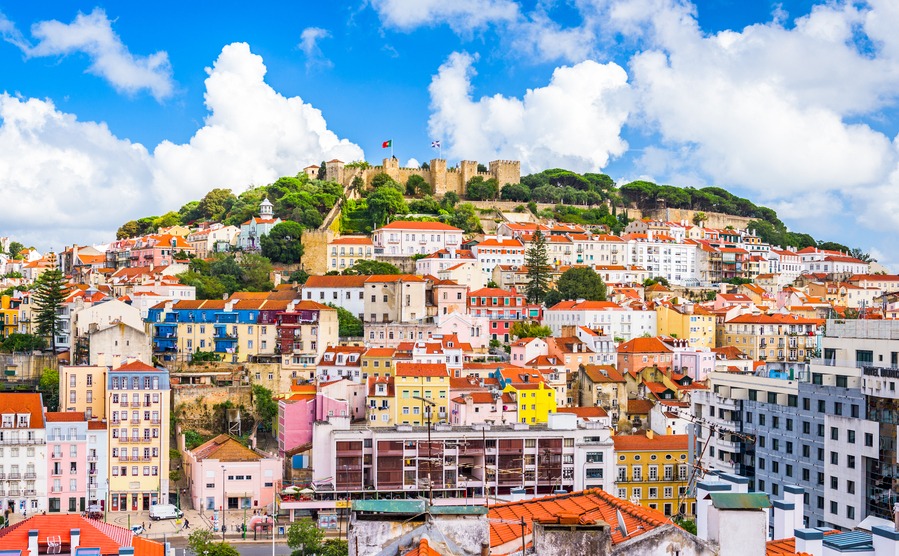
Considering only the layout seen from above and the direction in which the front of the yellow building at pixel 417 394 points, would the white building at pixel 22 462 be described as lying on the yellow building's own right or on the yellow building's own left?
on the yellow building's own right

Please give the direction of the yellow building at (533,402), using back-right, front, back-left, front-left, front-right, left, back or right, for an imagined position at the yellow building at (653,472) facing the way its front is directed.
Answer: back-right

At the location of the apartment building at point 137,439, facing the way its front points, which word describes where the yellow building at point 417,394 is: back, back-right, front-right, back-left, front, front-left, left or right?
left

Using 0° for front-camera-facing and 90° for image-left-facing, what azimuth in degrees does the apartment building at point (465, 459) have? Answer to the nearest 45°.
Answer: approximately 0°

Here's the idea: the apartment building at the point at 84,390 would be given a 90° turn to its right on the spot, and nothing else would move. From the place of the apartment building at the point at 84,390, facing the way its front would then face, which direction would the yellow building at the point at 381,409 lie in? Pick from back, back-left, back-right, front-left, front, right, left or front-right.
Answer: back

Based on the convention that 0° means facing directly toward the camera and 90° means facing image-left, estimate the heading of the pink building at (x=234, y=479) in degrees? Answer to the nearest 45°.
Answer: approximately 0°

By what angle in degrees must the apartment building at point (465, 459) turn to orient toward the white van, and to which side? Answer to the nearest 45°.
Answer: approximately 90° to its right

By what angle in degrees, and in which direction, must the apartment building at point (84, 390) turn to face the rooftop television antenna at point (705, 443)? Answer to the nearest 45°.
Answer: approximately 45° to its left

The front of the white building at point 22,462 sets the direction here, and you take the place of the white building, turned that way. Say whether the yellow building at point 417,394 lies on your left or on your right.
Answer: on your left
